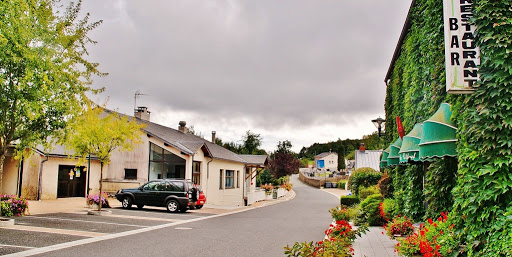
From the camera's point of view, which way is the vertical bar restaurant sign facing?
toward the camera

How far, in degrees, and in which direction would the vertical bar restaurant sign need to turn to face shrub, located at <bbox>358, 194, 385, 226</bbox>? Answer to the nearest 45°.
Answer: approximately 180°

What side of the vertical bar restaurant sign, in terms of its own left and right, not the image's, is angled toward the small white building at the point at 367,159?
back

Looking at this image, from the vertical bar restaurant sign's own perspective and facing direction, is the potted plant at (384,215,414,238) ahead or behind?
behind

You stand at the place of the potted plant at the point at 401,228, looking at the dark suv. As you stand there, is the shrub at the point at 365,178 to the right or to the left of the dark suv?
right

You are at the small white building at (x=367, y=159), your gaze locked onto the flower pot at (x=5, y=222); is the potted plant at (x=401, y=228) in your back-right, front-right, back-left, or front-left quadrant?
front-left

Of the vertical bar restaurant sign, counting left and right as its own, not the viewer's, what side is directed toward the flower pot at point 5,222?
right

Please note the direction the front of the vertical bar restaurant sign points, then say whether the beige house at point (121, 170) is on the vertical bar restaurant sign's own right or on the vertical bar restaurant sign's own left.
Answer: on the vertical bar restaurant sign's own right

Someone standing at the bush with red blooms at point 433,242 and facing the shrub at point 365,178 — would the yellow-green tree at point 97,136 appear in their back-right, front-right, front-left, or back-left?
front-left

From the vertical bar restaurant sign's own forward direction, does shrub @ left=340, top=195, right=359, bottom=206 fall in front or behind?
behind

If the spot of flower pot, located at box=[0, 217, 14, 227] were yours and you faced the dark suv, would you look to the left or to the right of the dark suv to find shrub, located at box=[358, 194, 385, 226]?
right

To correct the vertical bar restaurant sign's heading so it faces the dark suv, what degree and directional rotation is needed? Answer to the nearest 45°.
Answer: approximately 135° to its right
